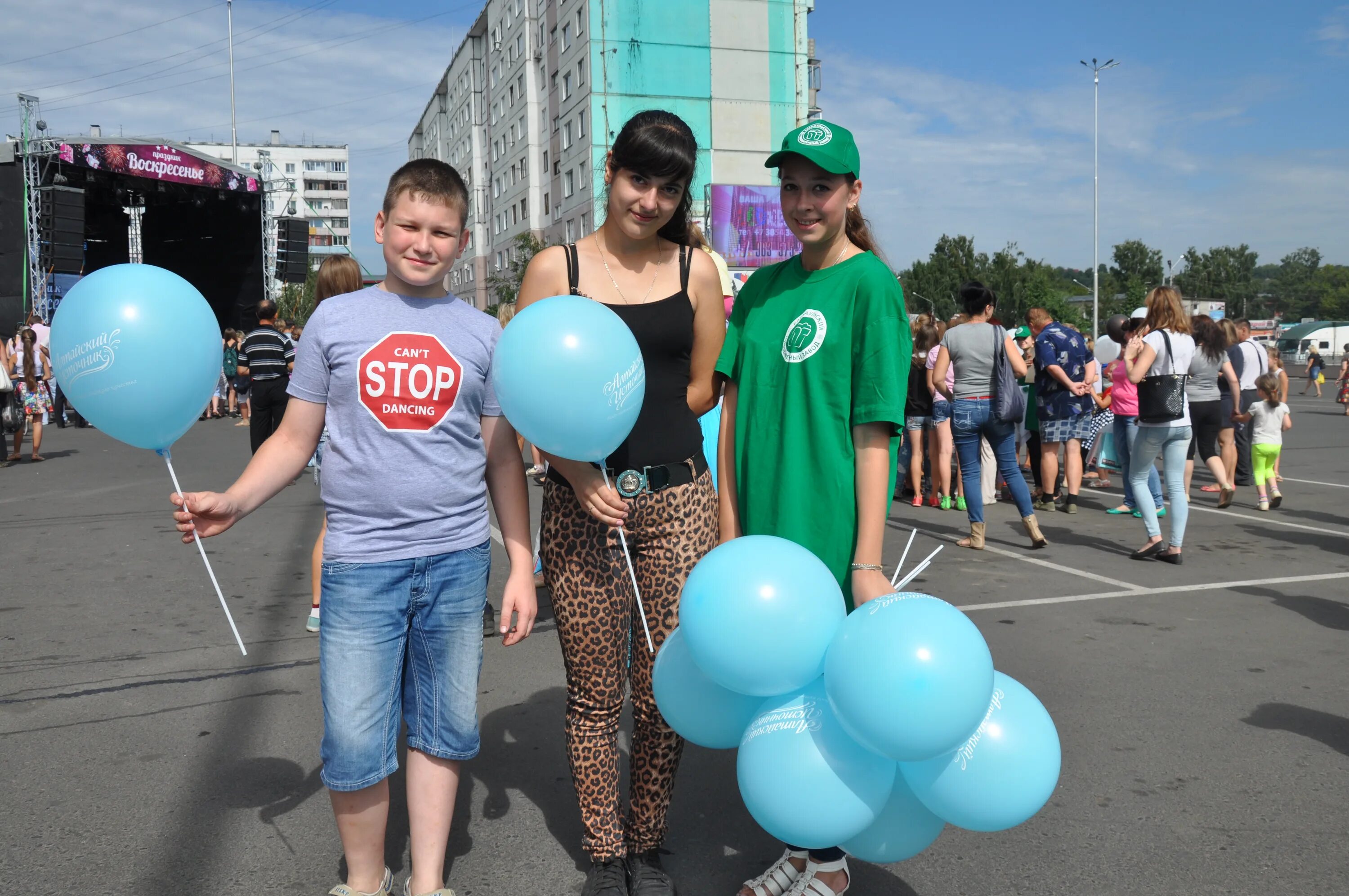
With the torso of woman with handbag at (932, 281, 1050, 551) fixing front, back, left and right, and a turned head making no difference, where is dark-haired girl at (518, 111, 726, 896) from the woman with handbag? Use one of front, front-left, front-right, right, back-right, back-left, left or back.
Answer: back

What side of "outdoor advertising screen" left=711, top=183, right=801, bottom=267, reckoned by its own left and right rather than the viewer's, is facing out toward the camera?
front

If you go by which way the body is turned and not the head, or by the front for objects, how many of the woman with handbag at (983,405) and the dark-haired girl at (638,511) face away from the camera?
1

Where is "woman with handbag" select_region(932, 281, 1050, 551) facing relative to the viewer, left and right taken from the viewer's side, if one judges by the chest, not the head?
facing away from the viewer

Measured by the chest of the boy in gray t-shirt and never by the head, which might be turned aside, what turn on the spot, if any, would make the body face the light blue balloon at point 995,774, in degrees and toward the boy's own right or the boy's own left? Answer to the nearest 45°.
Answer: approximately 45° to the boy's own left

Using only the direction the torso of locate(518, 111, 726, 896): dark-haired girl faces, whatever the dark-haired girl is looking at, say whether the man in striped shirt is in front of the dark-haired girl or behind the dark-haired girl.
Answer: behind

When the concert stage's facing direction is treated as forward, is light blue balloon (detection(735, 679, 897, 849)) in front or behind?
in front

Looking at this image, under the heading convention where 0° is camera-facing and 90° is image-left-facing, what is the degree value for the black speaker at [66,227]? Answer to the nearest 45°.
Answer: approximately 315°

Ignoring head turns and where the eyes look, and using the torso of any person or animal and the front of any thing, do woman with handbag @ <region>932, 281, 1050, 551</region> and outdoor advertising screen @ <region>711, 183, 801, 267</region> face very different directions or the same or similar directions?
very different directions

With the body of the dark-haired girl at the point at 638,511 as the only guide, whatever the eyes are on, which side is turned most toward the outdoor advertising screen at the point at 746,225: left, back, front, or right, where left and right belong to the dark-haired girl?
back
